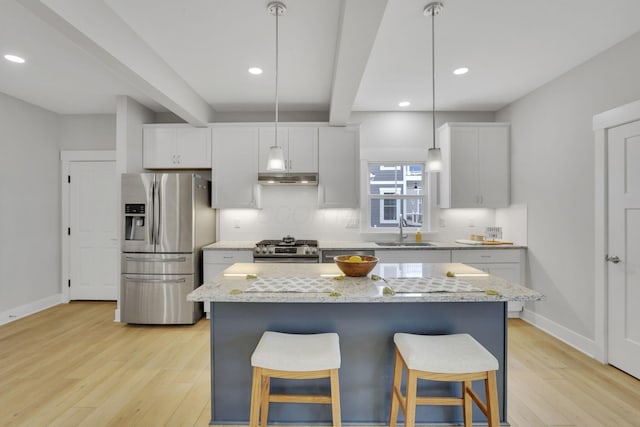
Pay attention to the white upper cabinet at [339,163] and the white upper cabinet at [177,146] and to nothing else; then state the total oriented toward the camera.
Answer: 2

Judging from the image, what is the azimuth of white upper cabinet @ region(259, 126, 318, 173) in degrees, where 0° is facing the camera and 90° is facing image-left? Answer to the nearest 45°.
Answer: approximately 0°

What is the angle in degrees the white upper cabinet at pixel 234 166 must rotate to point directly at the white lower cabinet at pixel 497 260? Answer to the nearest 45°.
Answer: approximately 90° to its left

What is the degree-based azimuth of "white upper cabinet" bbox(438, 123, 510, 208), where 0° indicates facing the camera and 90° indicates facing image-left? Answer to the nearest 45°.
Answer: approximately 0°

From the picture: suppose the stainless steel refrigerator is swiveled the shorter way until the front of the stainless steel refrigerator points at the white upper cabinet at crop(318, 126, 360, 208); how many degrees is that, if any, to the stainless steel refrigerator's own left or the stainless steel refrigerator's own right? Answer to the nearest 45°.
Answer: approximately 90° to the stainless steel refrigerator's own left

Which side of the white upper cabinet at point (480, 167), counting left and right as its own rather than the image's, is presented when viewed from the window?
right

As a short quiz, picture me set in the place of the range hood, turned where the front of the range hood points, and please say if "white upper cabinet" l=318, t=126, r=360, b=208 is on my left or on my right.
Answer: on my left
